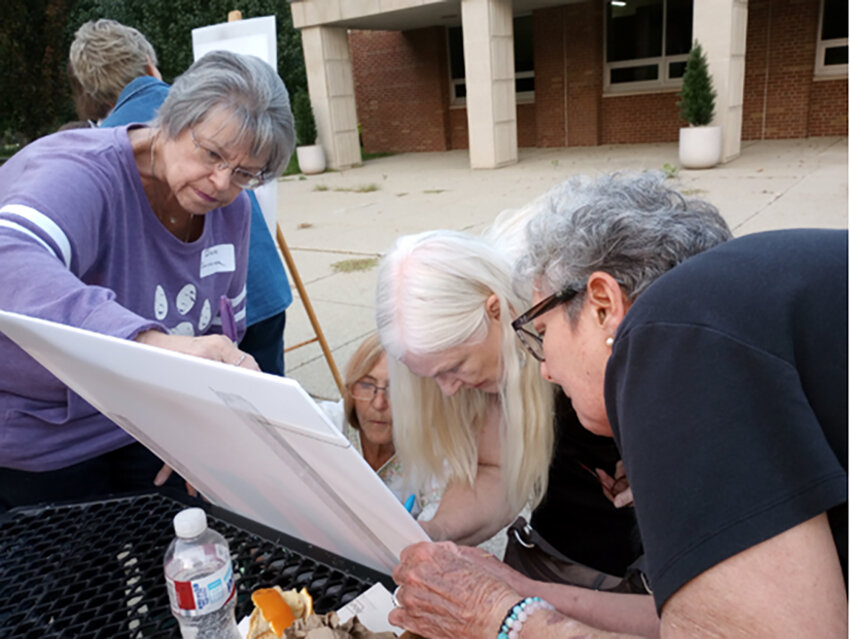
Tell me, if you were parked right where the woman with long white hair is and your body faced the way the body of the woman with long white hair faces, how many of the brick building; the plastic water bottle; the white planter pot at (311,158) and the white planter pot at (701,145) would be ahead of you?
1

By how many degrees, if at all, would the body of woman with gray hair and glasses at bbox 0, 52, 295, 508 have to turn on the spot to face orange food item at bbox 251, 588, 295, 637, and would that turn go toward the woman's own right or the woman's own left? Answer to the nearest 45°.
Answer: approximately 45° to the woman's own right

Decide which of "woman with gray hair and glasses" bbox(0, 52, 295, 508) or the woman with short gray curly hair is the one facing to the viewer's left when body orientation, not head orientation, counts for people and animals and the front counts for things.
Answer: the woman with short gray curly hair

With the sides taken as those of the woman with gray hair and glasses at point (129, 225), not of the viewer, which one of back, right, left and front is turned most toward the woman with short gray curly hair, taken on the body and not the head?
front

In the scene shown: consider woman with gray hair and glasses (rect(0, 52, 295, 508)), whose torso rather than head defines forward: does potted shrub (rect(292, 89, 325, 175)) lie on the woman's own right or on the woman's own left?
on the woman's own left

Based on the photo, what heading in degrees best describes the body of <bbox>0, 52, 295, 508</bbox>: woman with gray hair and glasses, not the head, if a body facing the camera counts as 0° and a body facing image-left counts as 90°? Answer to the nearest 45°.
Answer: approximately 315°

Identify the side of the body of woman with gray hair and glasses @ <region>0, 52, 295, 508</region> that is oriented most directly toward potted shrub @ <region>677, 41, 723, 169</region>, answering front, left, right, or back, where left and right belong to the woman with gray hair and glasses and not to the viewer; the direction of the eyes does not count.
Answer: left

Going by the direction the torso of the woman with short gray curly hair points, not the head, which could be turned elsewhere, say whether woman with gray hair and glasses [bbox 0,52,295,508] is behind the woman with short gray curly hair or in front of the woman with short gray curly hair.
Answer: in front

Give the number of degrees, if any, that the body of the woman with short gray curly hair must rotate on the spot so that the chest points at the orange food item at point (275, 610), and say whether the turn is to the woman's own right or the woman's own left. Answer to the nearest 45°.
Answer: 0° — they already face it

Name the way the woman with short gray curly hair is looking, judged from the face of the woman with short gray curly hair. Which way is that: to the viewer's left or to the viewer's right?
to the viewer's left

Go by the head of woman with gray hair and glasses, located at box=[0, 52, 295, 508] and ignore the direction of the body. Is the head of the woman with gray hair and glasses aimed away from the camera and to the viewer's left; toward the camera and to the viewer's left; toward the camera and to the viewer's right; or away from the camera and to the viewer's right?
toward the camera and to the viewer's right

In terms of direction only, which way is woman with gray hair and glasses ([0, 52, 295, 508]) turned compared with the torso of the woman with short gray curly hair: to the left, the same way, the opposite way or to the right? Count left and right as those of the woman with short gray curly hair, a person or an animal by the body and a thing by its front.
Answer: the opposite way

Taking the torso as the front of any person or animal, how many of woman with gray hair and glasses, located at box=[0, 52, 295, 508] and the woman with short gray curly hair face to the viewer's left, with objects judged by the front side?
1

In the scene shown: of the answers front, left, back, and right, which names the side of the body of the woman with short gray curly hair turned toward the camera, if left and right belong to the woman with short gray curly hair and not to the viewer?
left

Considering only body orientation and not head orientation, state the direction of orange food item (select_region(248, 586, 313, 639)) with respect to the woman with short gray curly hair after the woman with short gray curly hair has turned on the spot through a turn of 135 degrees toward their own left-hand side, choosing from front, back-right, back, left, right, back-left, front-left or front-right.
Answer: back-right

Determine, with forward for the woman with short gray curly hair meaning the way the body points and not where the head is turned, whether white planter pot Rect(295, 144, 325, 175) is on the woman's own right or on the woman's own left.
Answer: on the woman's own right

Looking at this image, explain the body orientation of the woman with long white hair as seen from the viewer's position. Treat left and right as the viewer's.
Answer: facing the viewer and to the left of the viewer
